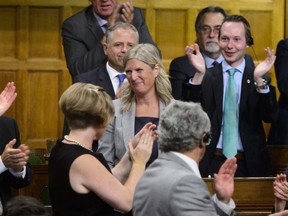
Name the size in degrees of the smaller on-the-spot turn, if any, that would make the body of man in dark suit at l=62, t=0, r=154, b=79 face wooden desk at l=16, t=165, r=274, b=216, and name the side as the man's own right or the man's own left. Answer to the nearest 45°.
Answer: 0° — they already face it

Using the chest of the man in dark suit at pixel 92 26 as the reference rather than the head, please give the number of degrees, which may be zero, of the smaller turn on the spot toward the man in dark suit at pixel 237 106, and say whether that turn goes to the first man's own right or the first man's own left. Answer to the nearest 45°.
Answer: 0° — they already face them

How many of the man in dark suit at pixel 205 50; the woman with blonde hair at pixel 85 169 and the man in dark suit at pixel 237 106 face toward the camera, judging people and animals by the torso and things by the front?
2

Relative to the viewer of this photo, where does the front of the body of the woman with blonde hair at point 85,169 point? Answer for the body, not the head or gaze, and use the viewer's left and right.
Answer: facing away from the viewer and to the right of the viewer

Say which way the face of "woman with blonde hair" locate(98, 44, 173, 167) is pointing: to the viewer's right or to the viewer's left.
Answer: to the viewer's left

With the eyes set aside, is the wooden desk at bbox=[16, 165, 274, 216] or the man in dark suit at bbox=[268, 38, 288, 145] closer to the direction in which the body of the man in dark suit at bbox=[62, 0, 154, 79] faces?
the wooden desk

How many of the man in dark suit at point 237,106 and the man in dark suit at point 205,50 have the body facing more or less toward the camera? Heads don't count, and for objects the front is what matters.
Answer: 2

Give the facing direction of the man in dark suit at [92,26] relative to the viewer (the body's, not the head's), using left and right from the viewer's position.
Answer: facing the viewer and to the right of the viewer

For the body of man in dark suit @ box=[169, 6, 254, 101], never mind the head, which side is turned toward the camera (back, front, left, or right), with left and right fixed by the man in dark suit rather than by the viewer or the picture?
front

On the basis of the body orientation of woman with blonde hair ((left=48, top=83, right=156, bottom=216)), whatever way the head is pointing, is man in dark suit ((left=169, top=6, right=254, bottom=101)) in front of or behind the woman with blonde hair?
in front

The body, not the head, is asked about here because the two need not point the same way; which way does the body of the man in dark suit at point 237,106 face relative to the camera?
toward the camera

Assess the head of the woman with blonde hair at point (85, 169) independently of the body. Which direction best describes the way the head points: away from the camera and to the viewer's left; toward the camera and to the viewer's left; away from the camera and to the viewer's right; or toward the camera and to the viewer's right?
away from the camera and to the viewer's right

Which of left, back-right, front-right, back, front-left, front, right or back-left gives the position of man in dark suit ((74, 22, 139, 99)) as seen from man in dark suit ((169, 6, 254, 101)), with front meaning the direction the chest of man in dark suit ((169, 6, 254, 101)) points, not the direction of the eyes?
front-right

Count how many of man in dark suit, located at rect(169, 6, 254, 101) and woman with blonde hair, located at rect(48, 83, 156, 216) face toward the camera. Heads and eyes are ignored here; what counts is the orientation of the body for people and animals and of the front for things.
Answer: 1
